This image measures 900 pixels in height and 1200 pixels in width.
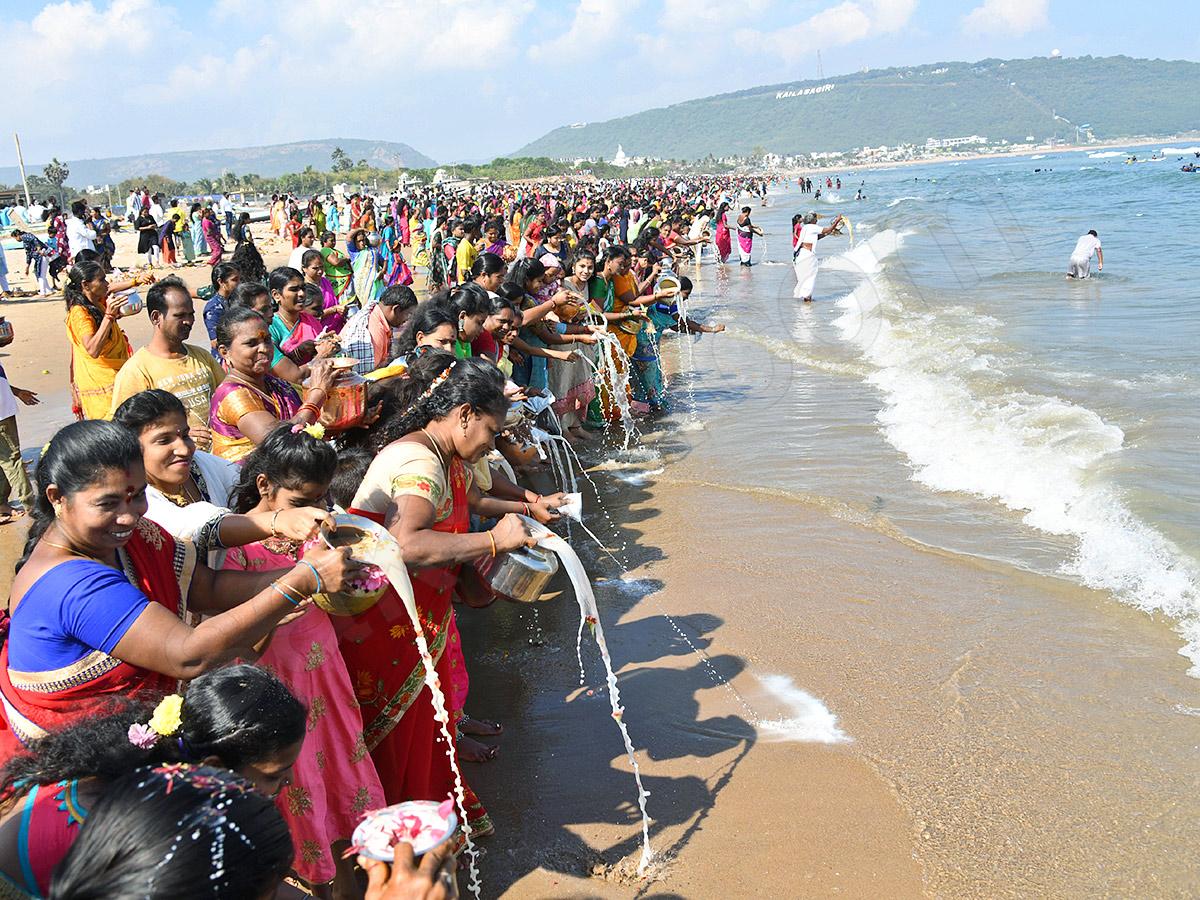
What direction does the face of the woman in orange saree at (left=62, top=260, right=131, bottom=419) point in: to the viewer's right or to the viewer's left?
to the viewer's right

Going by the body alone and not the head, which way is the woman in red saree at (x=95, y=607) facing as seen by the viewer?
to the viewer's right

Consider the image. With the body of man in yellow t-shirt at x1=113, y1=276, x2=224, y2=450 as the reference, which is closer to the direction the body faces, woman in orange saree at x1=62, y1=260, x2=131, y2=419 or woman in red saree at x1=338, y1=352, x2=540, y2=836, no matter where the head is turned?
the woman in red saree

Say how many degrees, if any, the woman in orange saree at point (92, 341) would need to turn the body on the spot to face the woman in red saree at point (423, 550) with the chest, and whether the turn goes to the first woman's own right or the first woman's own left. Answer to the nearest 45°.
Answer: approximately 90° to the first woman's own right

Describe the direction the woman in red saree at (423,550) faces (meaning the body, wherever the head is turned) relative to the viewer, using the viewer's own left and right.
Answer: facing to the right of the viewer

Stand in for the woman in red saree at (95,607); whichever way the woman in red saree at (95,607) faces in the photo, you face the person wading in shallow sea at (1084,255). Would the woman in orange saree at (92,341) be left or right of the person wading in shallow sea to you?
left

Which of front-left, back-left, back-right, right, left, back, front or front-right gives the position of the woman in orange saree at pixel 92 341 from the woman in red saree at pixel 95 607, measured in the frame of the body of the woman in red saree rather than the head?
left

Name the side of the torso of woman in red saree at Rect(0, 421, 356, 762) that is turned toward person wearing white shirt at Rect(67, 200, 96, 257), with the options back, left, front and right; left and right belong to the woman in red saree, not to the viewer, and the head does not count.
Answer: left

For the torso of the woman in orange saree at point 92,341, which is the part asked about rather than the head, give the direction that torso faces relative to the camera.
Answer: to the viewer's right

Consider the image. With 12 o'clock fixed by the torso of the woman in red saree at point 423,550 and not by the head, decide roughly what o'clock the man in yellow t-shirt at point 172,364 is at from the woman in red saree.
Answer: The man in yellow t-shirt is roughly at 8 o'clock from the woman in red saree.

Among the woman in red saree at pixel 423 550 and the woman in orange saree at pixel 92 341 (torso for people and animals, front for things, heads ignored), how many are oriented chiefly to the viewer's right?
2

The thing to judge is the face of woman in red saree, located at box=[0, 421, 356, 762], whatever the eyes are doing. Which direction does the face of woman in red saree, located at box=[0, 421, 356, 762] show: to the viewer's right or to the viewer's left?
to the viewer's right

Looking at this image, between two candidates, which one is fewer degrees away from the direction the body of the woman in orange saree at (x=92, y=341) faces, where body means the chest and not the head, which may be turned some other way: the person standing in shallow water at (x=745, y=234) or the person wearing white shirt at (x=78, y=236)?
the person standing in shallow water
